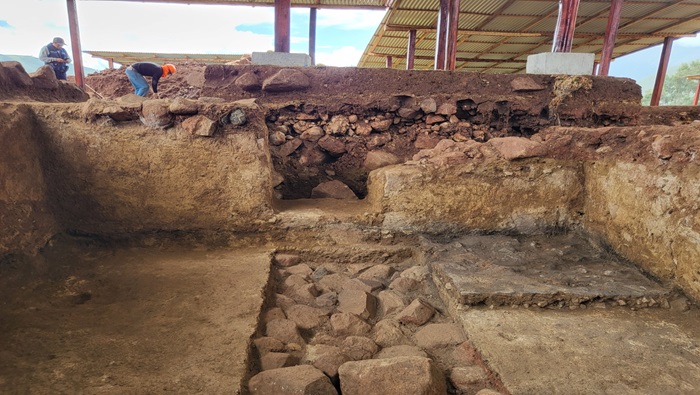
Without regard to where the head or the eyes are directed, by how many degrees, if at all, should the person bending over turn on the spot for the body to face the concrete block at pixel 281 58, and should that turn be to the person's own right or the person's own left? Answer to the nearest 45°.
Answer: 0° — they already face it

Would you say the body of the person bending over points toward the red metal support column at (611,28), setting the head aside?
yes

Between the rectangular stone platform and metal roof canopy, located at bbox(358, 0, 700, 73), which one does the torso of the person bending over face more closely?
the metal roof canopy

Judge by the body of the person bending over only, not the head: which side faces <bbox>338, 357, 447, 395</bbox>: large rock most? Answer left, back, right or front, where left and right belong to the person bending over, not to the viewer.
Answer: right

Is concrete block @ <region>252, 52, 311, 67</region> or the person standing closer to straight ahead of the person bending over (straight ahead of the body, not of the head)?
the concrete block

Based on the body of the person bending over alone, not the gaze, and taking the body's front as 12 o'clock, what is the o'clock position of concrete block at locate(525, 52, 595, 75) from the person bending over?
The concrete block is roughly at 1 o'clock from the person bending over.

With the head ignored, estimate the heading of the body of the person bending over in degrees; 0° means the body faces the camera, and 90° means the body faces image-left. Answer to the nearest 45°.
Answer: approximately 270°

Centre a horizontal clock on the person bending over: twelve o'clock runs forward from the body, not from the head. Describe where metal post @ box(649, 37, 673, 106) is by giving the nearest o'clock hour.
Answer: The metal post is roughly at 12 o'clock from the person bending over.

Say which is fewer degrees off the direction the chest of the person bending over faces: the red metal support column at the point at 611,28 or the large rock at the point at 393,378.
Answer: the red metal support column

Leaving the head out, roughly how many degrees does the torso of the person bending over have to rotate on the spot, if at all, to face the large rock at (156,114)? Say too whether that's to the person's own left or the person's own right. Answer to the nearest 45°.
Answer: approximately 90° to the person's own right

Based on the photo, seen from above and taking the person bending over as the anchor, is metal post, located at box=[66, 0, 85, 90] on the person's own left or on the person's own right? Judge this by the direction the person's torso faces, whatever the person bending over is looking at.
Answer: on the person's own left
